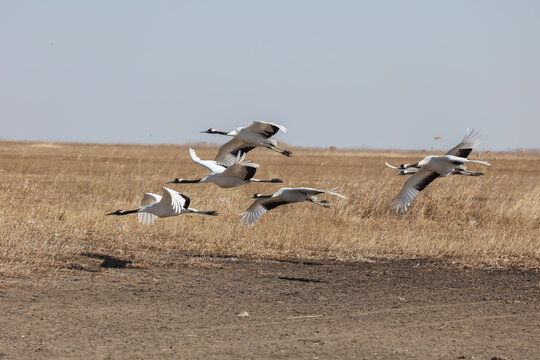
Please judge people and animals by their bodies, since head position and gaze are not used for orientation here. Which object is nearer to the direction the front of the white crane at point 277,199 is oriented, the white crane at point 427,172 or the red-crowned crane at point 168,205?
the red-crowned crane

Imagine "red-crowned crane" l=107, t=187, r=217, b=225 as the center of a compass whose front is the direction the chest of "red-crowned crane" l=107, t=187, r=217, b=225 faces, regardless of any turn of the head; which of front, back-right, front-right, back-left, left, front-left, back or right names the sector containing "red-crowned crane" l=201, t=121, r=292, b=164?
back-right

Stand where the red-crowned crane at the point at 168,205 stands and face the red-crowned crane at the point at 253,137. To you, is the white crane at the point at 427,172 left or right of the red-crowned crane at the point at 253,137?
right

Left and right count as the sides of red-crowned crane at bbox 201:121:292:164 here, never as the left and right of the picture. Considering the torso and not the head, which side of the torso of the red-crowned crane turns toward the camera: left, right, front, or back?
left

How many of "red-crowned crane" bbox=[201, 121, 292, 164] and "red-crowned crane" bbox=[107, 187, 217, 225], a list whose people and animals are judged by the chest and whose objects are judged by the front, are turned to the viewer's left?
2

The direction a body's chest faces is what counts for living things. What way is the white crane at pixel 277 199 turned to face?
to the viewer's left

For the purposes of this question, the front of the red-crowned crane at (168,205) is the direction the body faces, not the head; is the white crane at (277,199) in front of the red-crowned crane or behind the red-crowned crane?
behind

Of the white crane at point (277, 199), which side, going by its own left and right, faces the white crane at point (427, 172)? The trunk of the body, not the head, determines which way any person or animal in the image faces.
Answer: back

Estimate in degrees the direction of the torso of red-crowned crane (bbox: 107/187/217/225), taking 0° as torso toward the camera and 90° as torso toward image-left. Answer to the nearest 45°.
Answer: approximately 90°
